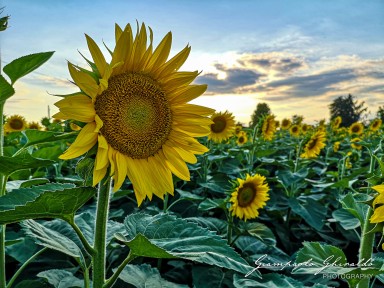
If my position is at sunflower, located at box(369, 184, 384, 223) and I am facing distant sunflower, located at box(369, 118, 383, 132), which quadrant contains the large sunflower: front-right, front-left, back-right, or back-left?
back-left

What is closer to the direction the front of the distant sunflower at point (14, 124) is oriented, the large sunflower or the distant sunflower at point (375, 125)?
the large sunflower

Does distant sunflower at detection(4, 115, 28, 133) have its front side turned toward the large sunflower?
yes

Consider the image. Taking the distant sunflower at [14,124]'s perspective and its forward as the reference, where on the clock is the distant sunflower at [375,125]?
the distant sunflower at [375,125] is roughly at 9 o'clock from the distant sunflower at [14,124].

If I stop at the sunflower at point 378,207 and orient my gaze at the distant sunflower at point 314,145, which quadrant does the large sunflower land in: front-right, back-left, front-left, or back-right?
back-left

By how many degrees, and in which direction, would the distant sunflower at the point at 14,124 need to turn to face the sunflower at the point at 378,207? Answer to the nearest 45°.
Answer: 0° — it already faces it

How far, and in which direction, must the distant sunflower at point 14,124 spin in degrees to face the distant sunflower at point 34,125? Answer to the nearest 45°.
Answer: approximately 135° to its left

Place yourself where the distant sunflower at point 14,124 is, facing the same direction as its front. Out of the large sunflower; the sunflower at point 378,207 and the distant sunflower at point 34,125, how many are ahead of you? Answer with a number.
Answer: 2

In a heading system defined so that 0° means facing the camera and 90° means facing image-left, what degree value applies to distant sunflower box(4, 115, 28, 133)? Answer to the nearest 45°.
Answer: approximately 0°

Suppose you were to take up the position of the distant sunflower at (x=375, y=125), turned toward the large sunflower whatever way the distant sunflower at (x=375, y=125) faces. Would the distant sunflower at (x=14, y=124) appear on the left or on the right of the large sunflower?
right

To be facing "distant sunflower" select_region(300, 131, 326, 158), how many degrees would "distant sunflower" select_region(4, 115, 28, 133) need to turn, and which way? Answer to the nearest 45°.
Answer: approximately 45° to its left
